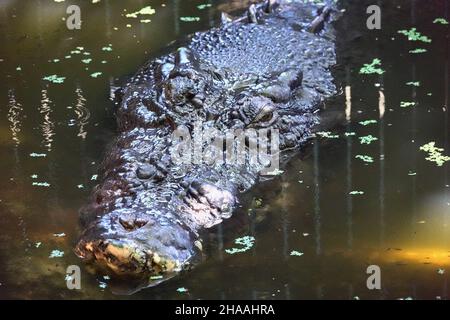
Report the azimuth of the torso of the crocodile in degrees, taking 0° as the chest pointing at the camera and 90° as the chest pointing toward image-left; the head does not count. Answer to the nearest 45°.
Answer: approximately 45°

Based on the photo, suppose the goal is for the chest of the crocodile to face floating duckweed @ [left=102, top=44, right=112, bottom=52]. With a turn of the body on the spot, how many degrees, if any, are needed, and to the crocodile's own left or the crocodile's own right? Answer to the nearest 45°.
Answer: approximately 90° to the crocodile's own right

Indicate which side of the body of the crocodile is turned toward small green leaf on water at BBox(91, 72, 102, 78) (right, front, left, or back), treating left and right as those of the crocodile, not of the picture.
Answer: right

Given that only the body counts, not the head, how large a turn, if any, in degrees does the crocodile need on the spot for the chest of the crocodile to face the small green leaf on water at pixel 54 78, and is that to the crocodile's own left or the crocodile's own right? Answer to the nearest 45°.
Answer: approximately 90° to the crocodile's own right

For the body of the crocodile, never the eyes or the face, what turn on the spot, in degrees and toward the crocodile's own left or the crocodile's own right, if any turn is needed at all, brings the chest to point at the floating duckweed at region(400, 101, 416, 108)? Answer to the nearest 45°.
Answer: approximately 180°

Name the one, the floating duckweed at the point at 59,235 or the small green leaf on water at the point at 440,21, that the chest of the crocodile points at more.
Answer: the floating duckweed

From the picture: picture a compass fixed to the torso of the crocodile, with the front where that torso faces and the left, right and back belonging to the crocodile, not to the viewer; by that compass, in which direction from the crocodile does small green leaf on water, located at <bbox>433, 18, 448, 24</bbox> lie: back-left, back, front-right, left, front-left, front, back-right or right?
back

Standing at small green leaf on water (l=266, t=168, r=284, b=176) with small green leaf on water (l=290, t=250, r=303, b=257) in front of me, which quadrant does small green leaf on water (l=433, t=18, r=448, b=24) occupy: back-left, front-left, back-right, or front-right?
back-left

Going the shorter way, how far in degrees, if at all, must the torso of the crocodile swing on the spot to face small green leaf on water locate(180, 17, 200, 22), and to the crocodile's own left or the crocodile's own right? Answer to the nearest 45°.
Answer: approximately 135° to the crocodile's own right
